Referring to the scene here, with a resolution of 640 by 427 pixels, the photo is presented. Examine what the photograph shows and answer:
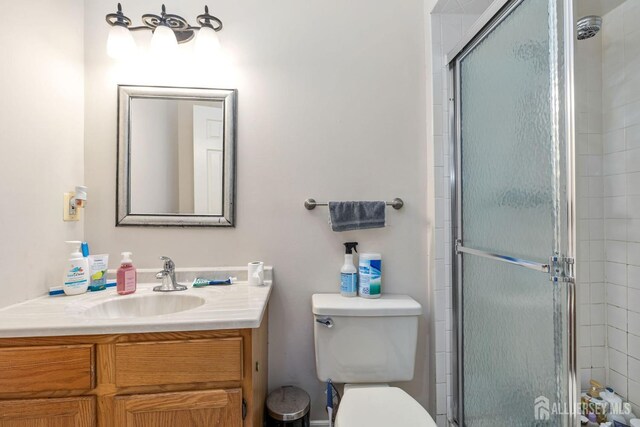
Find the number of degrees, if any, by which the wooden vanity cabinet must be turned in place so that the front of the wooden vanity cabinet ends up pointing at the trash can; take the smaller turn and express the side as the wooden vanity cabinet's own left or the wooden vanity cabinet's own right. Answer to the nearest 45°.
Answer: approximately 90° to the wooden vanity cabinet's own left

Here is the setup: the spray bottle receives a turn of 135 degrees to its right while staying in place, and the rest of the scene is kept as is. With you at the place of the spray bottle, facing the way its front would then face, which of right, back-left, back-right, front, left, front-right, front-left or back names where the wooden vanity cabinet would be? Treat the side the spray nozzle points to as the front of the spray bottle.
front

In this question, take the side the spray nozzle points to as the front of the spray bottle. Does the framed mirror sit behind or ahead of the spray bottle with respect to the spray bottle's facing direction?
behind

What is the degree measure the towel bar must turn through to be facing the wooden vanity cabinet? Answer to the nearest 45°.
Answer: approximately 45° to its right

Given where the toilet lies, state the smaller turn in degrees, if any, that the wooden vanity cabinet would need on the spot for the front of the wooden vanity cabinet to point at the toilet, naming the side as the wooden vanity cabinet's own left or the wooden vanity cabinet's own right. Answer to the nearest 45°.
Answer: approximately 90° to the wooden vanity cabinet's own left

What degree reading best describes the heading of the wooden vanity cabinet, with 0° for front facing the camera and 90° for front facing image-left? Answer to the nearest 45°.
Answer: approximately 0°

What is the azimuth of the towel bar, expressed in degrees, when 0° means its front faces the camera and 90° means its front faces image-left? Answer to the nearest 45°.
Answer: approximately 0°

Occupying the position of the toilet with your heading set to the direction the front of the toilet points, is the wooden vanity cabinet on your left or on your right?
on your right

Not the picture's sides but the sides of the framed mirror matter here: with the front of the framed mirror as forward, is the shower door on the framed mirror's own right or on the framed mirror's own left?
on the framed mirror's own left

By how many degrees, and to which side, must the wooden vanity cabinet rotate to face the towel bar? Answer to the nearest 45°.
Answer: approximately 90° to its left

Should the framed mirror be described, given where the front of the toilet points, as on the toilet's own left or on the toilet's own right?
on the toilet's own right
